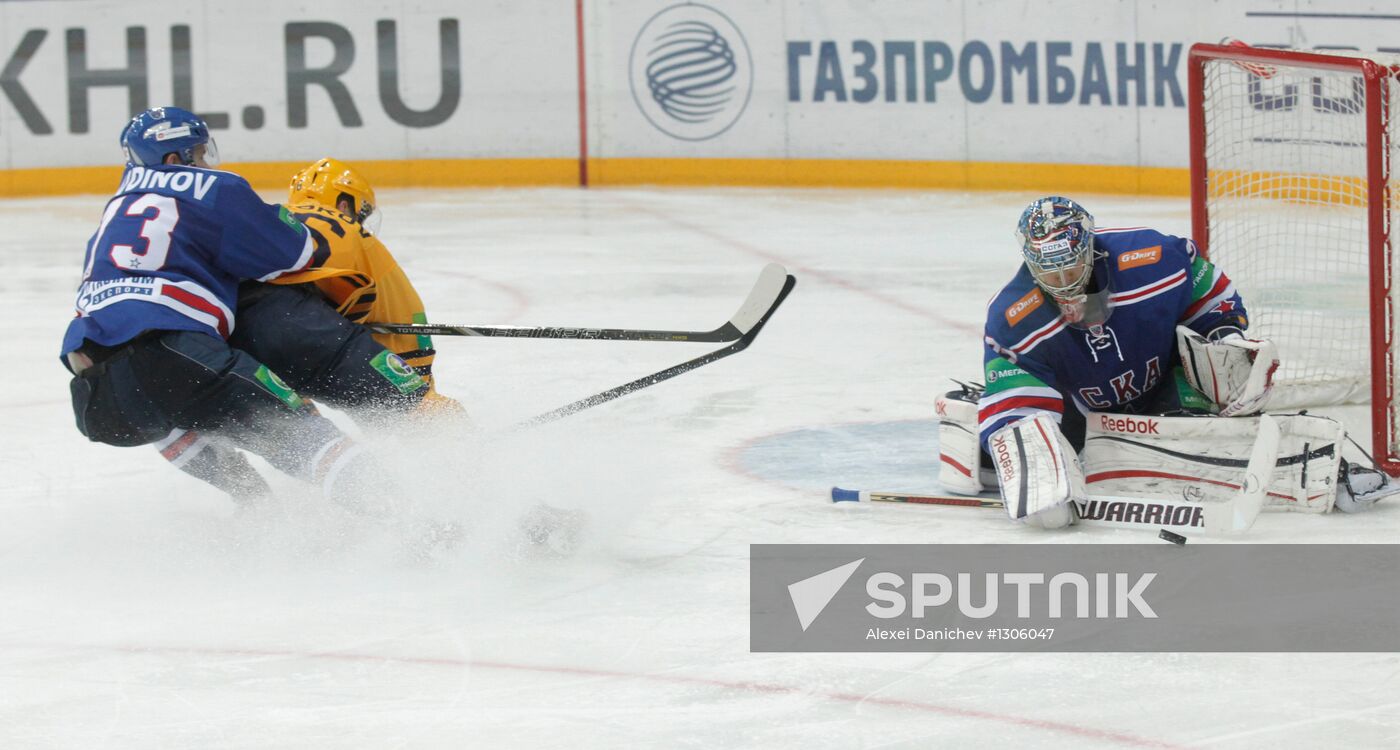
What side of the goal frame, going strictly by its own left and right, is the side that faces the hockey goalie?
front

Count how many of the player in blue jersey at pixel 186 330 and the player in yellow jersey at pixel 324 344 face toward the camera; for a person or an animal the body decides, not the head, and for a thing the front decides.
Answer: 0

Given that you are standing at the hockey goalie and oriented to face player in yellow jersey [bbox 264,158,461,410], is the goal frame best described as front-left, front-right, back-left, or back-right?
back-right

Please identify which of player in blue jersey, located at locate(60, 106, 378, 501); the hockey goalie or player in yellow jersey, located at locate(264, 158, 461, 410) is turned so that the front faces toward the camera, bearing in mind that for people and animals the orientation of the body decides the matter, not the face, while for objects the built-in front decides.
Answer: the hockey goalie

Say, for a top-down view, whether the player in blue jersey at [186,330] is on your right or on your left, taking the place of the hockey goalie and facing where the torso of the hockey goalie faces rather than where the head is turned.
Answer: on your right

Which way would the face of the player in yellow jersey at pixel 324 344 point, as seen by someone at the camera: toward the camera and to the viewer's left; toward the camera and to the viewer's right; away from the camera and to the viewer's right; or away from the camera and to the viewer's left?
away from the camera and to the viewer's right

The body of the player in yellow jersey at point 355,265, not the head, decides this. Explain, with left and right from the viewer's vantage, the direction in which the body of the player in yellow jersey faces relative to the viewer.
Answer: facing away from the viewer and to the right of the viewer

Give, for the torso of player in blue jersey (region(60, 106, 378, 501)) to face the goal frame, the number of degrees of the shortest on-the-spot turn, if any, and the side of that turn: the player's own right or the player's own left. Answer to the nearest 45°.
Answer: approximately 45° to the player's own right

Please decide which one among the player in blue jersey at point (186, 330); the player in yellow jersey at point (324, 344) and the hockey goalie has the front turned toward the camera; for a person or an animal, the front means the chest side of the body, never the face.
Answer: the hockey goalie

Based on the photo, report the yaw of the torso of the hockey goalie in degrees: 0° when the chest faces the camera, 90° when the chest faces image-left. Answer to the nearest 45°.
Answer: approximately 0°

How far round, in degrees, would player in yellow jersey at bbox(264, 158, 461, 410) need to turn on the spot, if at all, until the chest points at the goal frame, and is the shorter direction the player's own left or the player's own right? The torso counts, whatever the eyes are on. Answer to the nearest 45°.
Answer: approximately 45° to the player's own right

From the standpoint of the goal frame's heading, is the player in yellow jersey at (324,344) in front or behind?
in front

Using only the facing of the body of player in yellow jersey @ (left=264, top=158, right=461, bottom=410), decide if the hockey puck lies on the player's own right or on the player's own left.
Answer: on the player's own right

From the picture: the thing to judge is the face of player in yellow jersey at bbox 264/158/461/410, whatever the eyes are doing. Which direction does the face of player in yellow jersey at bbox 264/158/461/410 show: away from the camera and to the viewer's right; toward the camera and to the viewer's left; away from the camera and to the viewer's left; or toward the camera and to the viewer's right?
away from the camera and to the viewer's right

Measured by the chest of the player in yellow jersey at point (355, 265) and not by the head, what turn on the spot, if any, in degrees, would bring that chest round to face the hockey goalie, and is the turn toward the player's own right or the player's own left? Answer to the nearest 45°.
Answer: approximately 45° to the player's own right
